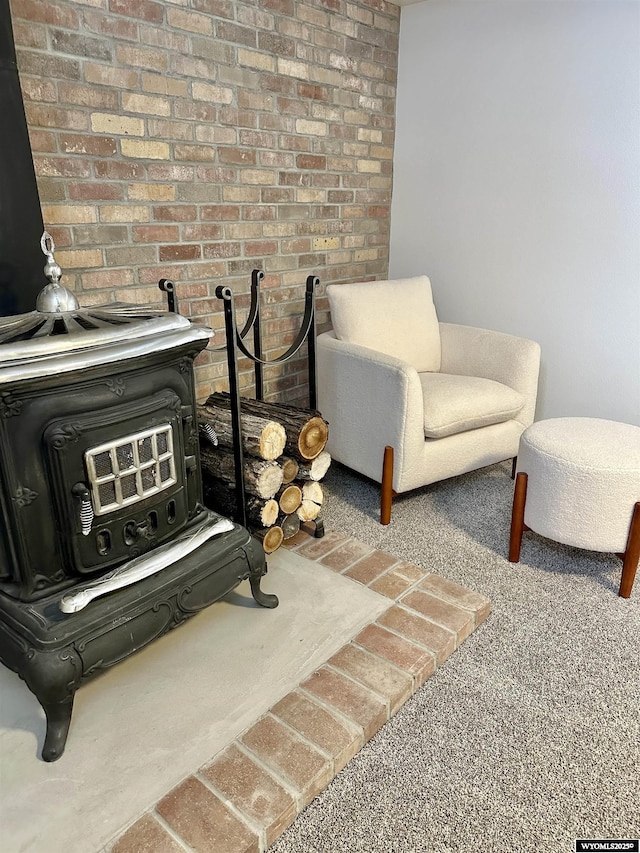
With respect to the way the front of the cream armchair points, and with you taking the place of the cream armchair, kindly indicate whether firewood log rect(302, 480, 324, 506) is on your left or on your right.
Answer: on your right

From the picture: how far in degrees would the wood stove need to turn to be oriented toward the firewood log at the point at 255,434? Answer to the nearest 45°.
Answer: approximately 90° to its left

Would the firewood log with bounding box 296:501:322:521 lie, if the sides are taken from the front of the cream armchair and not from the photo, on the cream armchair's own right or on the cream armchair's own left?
on the cream armchair's own right

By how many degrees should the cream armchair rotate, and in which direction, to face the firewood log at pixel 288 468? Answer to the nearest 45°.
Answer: approximately 90° to its right

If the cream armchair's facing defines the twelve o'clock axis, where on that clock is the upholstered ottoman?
The upholstered ottoman is roughly at 12 o'clock from the cream armchair.

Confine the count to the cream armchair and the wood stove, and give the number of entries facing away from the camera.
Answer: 0

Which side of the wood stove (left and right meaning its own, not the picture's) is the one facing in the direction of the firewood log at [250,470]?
left

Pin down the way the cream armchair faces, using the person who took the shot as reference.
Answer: facing the viewer and to the right of the viewer

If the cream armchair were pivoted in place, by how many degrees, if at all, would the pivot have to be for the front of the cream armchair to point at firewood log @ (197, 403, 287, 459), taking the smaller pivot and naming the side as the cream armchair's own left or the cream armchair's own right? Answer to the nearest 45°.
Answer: approximately 90° to the cream armchair's own right

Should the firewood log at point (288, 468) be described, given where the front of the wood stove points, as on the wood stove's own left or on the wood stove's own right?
on the wood stove's own left

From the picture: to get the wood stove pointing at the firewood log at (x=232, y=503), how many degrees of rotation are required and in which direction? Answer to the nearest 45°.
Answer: approximately 90° to its left

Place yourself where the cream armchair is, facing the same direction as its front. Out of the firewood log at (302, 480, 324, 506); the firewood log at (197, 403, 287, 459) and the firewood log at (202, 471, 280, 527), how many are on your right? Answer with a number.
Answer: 3

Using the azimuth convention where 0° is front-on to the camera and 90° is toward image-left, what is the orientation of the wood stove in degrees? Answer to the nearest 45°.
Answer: approximately 315°

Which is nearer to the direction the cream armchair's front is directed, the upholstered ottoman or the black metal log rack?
the upholstered ottoman
